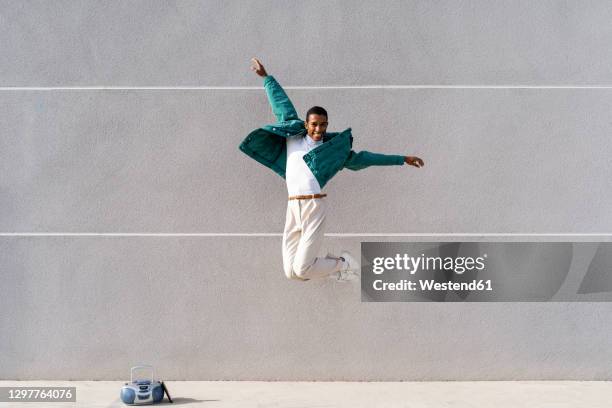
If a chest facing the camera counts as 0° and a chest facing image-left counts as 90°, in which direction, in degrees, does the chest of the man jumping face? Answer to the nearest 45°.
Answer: approximately 45°
